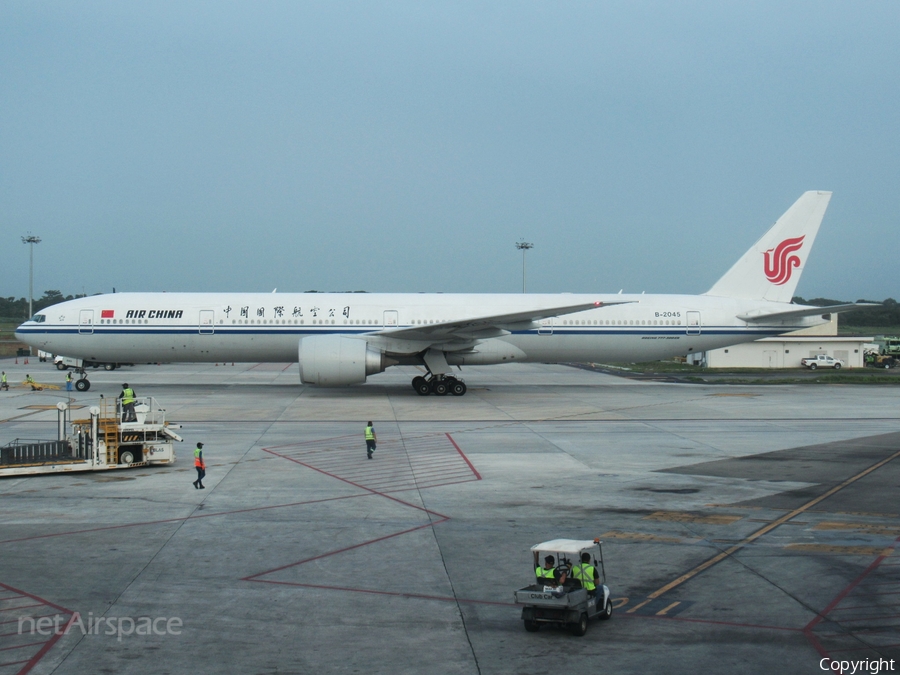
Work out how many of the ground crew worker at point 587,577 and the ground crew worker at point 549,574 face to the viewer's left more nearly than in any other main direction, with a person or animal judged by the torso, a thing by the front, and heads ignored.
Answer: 0

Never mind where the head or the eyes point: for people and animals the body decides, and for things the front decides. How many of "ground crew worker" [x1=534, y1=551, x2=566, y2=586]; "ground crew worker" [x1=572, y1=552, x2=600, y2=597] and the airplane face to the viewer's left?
1

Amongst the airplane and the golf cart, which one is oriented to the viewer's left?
the airplane

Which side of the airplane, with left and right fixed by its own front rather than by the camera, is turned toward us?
left

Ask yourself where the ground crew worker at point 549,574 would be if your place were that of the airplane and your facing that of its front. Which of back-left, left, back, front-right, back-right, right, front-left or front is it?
left
